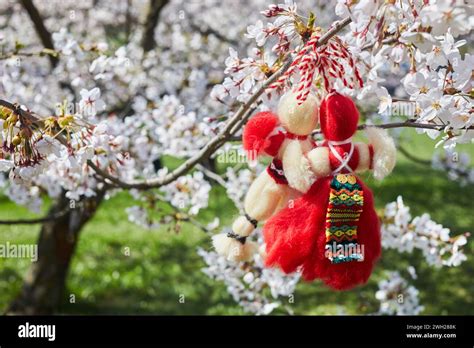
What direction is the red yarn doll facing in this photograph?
toward the camera
